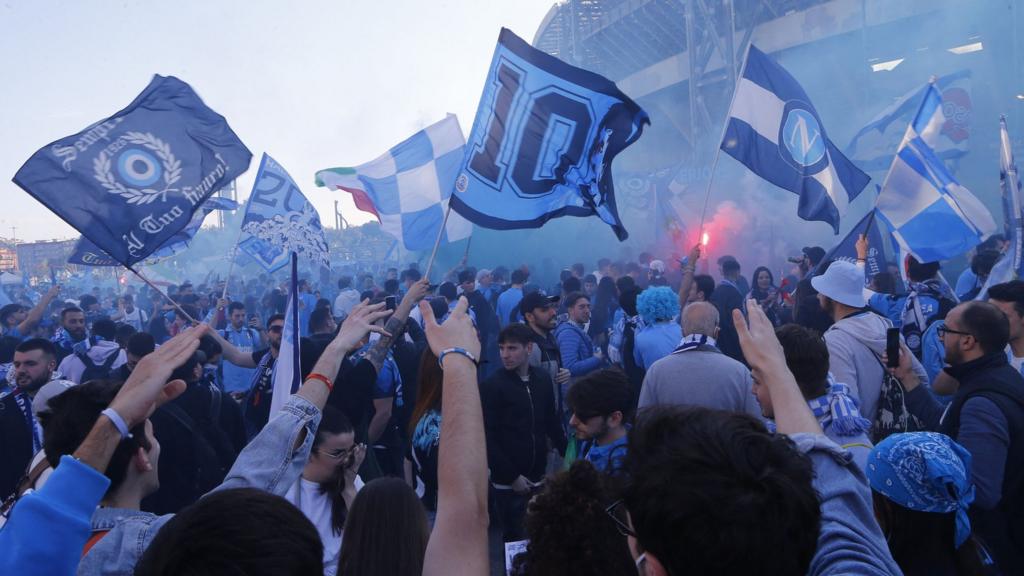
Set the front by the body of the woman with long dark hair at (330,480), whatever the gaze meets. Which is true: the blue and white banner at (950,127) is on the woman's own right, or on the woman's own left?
on the woman's own left

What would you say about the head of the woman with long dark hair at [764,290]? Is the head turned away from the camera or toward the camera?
toward the camera

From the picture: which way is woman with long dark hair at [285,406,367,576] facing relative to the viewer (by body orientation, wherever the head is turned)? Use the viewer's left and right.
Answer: facing the viewer and to the right of the viewer

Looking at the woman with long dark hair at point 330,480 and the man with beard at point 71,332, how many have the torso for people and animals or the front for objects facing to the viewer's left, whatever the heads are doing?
0

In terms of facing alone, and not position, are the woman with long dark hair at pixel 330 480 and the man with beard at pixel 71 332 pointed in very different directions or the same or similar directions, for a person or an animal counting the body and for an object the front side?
same or similar directions

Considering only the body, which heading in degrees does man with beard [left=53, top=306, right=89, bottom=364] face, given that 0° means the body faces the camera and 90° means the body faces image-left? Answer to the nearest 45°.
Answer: approximately 315°

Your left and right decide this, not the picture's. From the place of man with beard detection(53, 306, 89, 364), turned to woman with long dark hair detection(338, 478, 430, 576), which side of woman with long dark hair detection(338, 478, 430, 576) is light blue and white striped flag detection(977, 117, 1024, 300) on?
left

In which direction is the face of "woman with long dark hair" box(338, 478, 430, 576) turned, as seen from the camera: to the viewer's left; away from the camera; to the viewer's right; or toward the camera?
away from the camera
